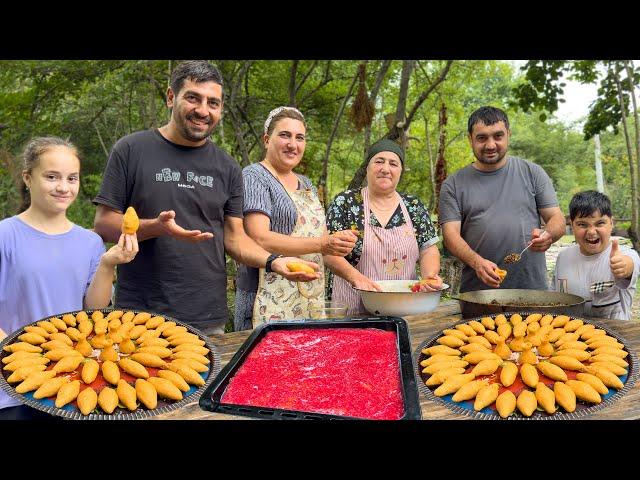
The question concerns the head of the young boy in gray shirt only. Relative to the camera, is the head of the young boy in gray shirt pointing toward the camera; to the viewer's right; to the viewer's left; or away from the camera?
toward the camera

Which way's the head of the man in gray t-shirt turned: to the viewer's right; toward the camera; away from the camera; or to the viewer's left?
toward the camera

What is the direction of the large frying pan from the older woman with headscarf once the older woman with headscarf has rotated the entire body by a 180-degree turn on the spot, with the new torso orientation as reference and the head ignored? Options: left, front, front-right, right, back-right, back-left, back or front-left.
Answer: back-right

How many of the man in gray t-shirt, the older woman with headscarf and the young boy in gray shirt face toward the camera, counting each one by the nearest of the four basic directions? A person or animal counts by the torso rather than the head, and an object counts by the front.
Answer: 3

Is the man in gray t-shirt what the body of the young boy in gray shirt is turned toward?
no

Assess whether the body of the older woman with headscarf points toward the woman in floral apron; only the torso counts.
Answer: no

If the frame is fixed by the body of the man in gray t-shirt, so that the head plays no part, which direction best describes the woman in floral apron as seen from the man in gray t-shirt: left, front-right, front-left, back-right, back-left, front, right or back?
front-right

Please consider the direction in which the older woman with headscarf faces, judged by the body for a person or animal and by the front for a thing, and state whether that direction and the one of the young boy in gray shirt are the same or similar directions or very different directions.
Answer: same or similar directions

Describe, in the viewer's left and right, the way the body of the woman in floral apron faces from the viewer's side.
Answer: facing the viewer and to the right of the viewer

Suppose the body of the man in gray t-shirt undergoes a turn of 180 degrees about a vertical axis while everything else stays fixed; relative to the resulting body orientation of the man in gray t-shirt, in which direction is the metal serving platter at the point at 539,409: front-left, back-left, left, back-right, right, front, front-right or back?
back

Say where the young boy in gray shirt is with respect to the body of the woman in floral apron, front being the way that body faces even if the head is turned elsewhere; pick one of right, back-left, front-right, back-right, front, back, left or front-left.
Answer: front-left

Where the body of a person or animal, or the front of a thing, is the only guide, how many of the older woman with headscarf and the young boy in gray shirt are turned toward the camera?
2

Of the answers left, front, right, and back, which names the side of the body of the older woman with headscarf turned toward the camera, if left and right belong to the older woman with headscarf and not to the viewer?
front

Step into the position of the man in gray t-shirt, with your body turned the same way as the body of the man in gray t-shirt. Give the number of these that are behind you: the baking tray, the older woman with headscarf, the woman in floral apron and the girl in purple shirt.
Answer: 0

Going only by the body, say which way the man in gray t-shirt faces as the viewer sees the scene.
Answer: toward the camera

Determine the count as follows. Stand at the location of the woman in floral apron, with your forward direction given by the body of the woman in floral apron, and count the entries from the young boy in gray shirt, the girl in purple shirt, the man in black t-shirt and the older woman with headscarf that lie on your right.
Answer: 2

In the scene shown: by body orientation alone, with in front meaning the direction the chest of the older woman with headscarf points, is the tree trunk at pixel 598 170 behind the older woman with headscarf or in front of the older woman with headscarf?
behind
